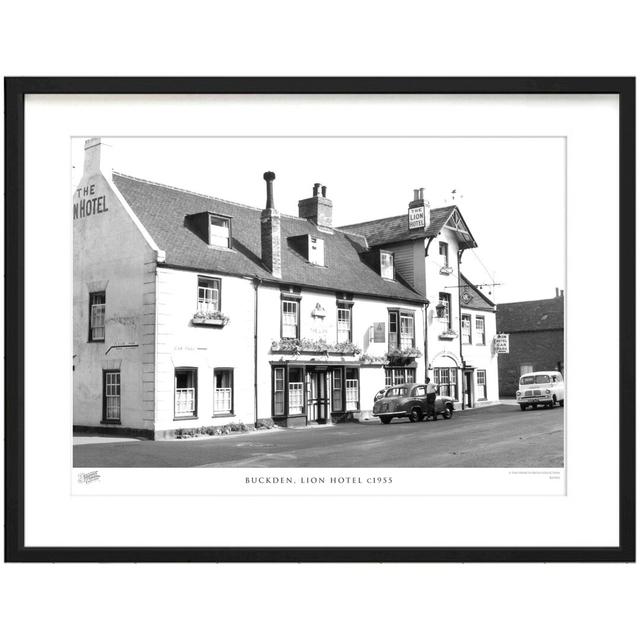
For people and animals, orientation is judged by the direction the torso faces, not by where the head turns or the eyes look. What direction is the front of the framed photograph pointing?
toward the camera
